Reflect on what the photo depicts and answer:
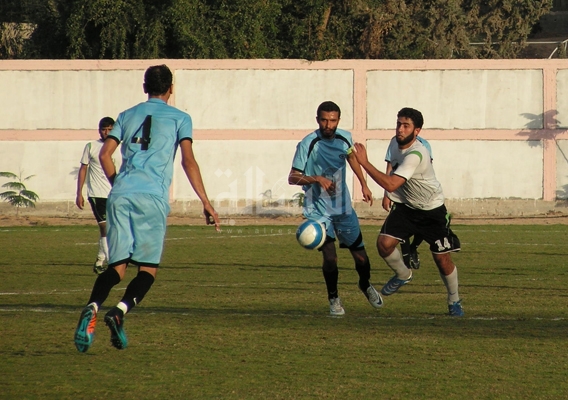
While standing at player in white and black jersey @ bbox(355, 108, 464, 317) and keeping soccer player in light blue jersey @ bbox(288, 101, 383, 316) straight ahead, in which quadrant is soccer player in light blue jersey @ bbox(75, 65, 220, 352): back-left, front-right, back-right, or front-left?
front-left

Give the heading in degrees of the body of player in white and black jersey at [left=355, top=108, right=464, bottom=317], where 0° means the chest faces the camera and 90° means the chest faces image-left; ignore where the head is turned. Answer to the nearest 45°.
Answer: approximately 45°

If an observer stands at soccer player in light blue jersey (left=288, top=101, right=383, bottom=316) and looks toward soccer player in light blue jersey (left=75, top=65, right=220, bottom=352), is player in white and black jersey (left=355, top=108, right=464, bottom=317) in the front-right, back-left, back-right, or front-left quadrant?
back-left

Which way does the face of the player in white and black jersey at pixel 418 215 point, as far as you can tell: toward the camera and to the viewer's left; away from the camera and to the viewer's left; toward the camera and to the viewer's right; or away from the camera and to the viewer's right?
toward the camera and to the viewer's left

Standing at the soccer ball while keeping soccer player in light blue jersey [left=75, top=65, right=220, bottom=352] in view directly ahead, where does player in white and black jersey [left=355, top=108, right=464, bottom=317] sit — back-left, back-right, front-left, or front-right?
back-left

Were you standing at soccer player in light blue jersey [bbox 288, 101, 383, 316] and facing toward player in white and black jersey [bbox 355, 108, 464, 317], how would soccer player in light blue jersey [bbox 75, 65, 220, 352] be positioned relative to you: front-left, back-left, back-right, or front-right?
back-right

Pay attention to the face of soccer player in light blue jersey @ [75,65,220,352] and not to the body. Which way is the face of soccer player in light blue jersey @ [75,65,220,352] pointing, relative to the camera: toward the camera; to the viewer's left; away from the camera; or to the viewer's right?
away from the camera

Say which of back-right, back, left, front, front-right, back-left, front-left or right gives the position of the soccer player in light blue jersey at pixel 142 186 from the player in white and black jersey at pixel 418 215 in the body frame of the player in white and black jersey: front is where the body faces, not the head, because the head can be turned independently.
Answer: front

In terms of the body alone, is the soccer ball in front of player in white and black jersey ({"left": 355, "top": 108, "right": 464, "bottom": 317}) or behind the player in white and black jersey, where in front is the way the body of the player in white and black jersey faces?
in front

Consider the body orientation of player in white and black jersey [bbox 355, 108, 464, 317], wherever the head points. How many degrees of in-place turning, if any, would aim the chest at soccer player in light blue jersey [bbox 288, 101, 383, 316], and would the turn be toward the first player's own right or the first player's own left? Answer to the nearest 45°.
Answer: approximately 45° to the first player's own right
